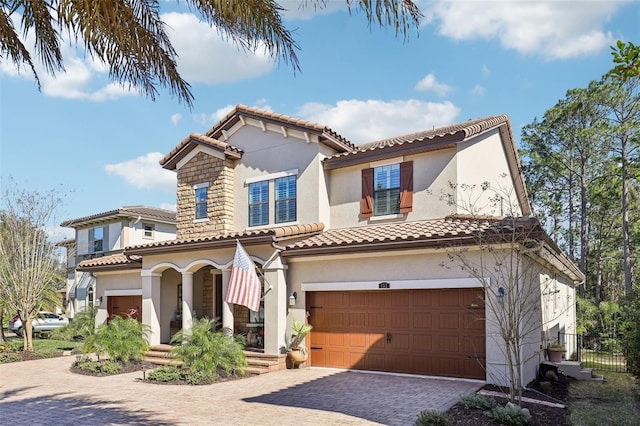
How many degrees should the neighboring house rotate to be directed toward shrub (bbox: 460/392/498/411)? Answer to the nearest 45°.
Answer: approximately 45° to its left

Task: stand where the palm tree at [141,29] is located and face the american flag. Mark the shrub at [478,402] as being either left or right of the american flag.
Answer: right

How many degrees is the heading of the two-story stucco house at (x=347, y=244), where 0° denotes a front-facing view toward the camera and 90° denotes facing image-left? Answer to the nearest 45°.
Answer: approximately 45°

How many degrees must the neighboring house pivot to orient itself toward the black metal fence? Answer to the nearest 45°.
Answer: approximately 90° to its left

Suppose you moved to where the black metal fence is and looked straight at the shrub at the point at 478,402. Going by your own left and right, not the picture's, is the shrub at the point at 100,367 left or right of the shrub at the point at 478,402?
right

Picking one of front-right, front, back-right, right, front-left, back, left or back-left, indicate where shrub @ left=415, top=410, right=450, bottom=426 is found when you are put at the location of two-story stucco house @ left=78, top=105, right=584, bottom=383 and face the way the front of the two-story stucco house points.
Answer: front-left

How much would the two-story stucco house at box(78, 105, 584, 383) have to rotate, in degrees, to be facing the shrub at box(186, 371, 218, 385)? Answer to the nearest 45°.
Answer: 0° — it already faces it

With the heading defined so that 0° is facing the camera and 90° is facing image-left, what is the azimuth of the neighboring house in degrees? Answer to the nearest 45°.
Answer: approximately 45°

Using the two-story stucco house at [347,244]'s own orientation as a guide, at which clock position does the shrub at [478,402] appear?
The shrub is roughly at 10 o'clock from the two-story stucco house.

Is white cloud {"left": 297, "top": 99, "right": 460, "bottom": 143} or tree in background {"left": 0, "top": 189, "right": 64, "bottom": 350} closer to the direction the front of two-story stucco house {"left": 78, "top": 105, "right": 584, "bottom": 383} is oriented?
the tree in background

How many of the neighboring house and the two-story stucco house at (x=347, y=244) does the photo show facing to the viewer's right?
0

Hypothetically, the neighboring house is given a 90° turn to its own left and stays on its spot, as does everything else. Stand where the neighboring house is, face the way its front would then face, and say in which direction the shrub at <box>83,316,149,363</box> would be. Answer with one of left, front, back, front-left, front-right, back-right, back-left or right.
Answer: front-right
